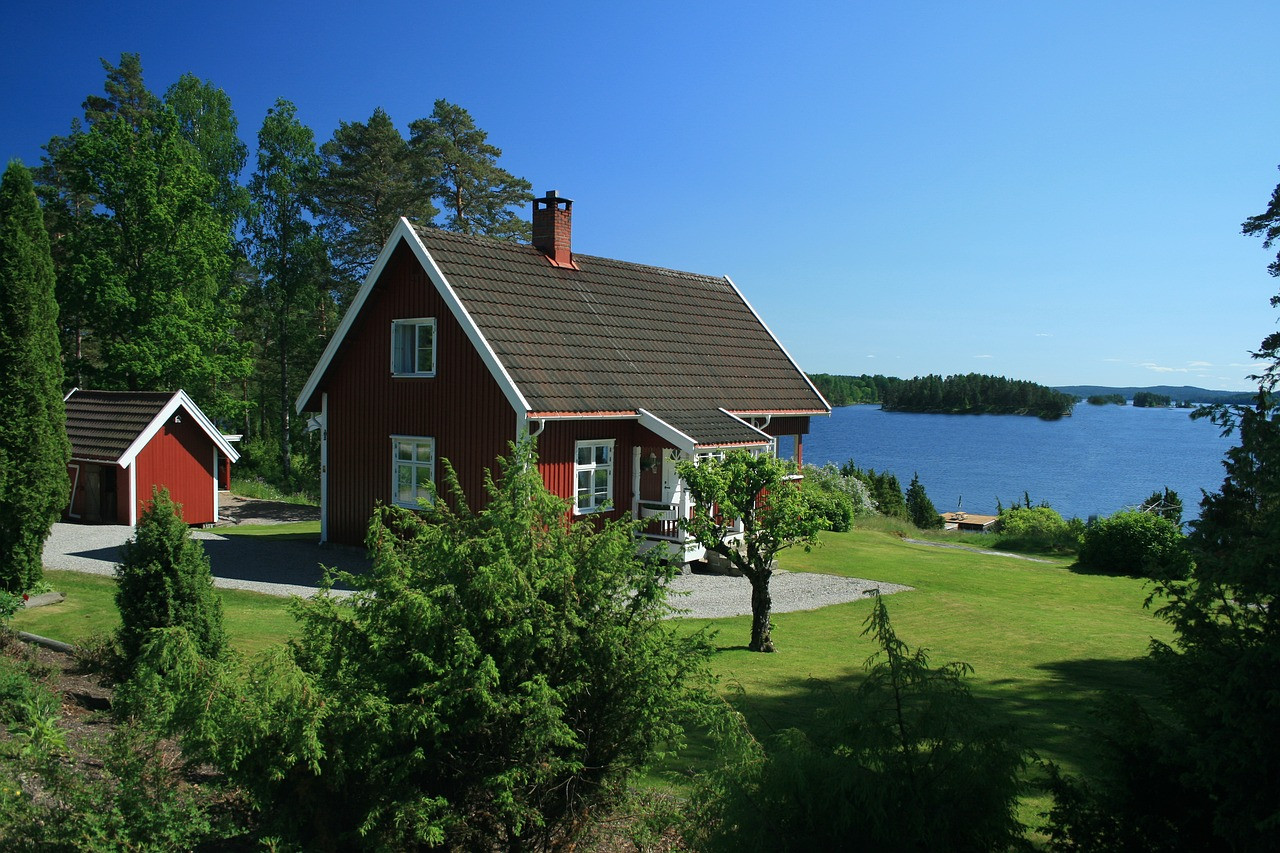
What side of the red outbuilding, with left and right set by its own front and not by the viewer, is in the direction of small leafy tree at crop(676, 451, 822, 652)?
left

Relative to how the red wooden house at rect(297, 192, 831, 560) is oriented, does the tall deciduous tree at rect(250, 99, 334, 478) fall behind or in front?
behind

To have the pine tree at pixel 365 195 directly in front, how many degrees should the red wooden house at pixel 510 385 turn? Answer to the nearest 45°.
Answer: approximately 135° to its left

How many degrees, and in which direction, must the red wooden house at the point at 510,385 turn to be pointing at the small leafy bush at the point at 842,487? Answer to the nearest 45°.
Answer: approximately 90° to its left

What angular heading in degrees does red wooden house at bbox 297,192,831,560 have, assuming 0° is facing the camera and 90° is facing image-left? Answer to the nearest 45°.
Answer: approximately 315°

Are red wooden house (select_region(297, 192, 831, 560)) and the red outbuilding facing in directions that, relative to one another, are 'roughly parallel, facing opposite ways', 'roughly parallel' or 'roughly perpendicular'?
roughly perpendicular

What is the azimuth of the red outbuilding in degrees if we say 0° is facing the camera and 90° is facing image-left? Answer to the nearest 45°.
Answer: approximately 45°

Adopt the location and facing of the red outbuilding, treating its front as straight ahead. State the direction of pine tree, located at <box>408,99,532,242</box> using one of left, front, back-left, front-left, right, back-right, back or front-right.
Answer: back

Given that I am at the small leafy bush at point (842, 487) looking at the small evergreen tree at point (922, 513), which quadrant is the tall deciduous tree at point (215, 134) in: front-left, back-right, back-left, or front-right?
back-left

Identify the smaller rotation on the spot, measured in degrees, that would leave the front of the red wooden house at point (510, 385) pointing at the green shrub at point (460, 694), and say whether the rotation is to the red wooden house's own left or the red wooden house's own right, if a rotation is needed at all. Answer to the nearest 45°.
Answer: approximately 45° to the red wooden house's own right

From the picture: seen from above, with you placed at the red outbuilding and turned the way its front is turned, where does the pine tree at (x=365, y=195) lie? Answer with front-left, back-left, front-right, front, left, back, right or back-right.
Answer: back

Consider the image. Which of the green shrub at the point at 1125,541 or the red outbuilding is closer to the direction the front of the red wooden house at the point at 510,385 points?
the green shrub

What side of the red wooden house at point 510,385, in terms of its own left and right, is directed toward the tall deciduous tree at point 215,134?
back
